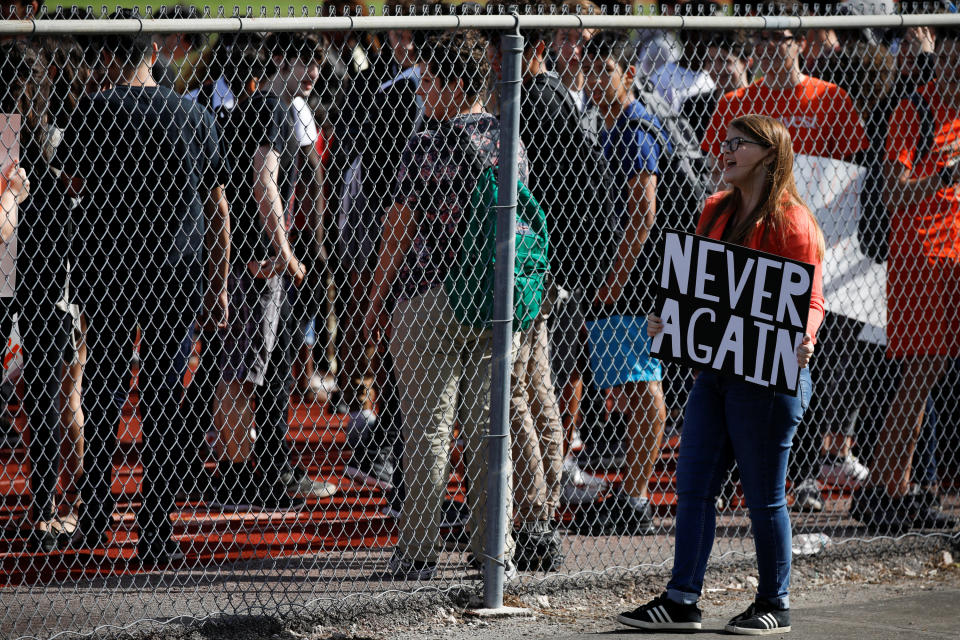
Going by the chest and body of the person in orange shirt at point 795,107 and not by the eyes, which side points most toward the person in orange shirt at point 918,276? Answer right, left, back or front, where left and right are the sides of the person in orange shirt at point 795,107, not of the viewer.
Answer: left

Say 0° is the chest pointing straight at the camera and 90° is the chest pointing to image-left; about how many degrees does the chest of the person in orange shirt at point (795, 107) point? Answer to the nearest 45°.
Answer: approximately 0°

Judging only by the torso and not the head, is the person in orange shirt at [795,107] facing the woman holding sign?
yes

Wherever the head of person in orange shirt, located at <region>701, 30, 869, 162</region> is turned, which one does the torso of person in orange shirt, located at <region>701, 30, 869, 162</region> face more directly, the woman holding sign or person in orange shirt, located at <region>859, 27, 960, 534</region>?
the woman holding sign

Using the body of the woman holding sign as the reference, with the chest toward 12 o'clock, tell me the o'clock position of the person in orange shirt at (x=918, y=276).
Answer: The person in orange shirt is roughly at 5 o'clock from the woman holding sign.

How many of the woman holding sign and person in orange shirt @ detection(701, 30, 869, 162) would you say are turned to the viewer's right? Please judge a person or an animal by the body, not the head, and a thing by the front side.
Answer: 0

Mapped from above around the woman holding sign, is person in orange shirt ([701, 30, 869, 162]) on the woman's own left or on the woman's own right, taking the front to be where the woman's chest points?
on the woman's own right
